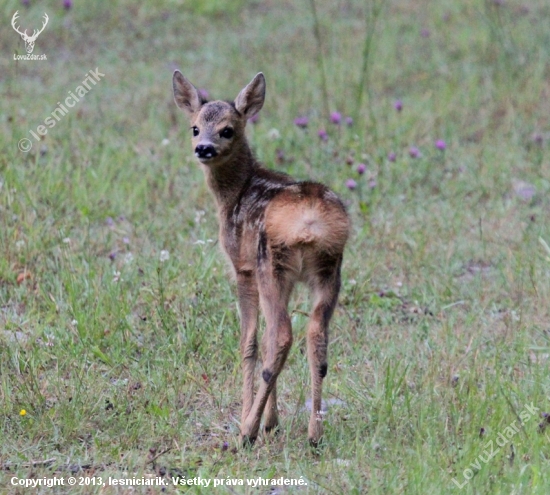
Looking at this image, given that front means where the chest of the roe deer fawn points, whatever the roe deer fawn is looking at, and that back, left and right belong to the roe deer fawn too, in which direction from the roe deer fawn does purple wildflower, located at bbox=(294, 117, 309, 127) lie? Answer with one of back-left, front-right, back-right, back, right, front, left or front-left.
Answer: front-right

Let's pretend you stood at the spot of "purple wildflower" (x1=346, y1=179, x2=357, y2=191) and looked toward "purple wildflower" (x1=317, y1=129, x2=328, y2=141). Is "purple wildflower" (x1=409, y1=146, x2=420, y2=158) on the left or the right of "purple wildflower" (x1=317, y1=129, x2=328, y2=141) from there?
right

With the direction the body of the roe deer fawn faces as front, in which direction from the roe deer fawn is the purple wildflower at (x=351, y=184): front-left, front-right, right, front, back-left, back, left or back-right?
front-right

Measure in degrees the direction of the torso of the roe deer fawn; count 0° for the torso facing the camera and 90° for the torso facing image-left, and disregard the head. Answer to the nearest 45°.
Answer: approximately 135°

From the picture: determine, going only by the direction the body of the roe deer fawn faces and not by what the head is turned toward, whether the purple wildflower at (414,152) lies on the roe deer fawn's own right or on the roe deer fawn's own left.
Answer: on the roe deer fawn's own right

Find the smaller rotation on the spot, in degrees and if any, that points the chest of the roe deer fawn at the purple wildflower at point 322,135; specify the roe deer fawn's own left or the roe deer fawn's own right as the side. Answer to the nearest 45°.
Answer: approximately 45° to the roe deer fawn's own right

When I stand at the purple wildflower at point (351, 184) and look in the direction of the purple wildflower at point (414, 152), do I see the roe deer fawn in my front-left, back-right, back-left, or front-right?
back-right

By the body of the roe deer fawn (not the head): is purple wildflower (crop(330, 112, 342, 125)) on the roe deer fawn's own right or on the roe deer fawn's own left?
on the roe deer fawn's own right
